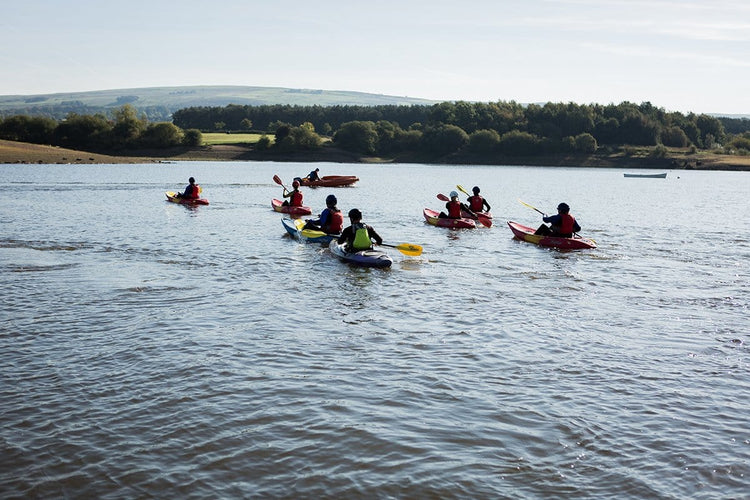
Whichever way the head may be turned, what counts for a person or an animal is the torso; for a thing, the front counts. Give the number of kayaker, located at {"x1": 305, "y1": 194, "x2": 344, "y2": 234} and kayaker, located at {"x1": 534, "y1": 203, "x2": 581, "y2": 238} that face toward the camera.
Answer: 0

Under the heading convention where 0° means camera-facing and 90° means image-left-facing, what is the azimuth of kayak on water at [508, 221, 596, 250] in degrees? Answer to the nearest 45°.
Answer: approximately 135°

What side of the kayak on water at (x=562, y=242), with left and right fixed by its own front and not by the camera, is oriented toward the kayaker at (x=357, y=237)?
left

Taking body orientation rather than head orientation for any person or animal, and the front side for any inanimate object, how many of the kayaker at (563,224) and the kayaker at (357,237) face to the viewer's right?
0

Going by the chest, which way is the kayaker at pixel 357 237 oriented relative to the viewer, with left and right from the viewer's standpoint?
facing away from the viewer and to the left of the viewer

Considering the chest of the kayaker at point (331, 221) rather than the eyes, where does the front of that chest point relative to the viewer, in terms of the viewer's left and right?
facing away from the viewer and to the left of the viewer
